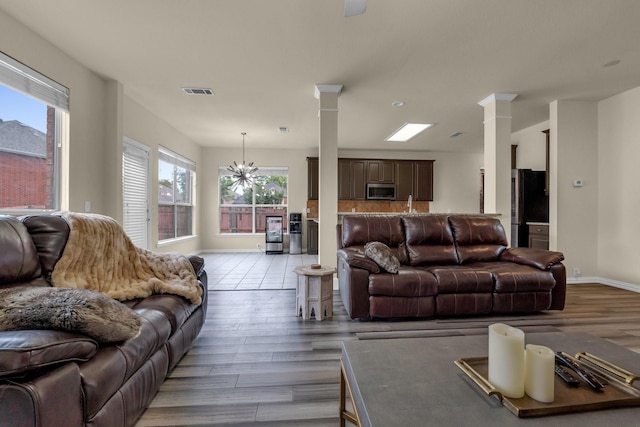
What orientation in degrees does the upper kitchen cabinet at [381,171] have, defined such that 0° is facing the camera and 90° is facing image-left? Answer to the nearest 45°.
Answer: approximately 0°

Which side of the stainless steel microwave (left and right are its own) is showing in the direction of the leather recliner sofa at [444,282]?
front

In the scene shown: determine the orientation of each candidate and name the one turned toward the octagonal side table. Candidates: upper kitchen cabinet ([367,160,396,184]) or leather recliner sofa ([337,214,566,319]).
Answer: the upper kitchen cabinet

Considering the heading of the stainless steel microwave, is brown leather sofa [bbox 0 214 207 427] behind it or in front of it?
in front

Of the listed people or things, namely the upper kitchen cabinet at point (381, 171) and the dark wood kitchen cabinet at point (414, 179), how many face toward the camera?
2

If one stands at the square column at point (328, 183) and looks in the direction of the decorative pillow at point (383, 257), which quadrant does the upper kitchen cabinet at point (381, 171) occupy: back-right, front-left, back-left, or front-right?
back-left

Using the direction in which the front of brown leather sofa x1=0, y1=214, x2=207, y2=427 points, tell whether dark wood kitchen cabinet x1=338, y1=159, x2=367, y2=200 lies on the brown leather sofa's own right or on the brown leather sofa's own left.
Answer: on the brown leather sofa's own left

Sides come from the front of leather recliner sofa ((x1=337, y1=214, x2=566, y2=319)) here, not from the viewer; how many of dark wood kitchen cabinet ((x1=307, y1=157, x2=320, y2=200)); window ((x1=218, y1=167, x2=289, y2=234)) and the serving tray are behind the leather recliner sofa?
2

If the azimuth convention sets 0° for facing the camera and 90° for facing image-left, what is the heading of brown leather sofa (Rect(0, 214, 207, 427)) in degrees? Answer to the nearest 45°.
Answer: approximately 315°

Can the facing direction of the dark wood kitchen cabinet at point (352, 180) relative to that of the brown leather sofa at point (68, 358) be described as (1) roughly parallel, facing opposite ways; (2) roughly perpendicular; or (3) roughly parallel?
roughly perpendicular

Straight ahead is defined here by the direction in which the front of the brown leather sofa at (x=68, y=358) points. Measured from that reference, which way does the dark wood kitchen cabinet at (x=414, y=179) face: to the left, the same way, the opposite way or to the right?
to the right

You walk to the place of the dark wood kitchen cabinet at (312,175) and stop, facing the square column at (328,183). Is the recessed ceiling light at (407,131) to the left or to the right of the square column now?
left

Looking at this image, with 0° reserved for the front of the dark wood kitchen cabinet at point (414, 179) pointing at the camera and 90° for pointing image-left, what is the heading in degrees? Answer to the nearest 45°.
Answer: approximately 0°
